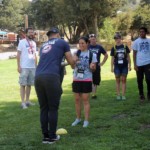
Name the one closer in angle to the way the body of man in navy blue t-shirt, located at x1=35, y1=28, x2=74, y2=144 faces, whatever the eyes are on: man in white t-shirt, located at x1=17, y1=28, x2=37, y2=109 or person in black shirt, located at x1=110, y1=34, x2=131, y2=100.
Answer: the person in black shirt

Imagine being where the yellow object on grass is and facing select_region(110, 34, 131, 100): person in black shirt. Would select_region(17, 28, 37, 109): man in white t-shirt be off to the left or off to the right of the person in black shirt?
left

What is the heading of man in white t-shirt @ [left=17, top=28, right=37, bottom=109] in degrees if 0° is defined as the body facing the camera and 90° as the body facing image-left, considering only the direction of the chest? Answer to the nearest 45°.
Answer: approximately 315°

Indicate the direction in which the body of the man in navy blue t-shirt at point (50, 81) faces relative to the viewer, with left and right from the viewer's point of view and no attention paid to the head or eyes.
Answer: facing away from the viewer and to the right of the viewer

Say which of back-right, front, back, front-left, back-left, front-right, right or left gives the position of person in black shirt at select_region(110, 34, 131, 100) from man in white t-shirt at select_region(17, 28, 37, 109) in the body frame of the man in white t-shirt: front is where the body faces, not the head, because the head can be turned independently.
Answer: front-left

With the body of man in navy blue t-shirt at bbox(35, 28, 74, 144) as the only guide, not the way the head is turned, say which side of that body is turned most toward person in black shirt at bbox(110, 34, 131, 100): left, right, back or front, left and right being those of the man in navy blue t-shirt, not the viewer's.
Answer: front

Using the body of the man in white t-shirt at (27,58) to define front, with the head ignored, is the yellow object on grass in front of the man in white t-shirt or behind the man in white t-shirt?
in front

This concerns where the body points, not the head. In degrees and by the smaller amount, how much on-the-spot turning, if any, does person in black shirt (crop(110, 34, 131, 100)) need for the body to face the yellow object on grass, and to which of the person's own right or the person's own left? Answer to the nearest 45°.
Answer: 0° — they already face it

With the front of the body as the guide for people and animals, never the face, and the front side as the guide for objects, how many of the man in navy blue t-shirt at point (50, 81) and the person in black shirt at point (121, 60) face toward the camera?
1
